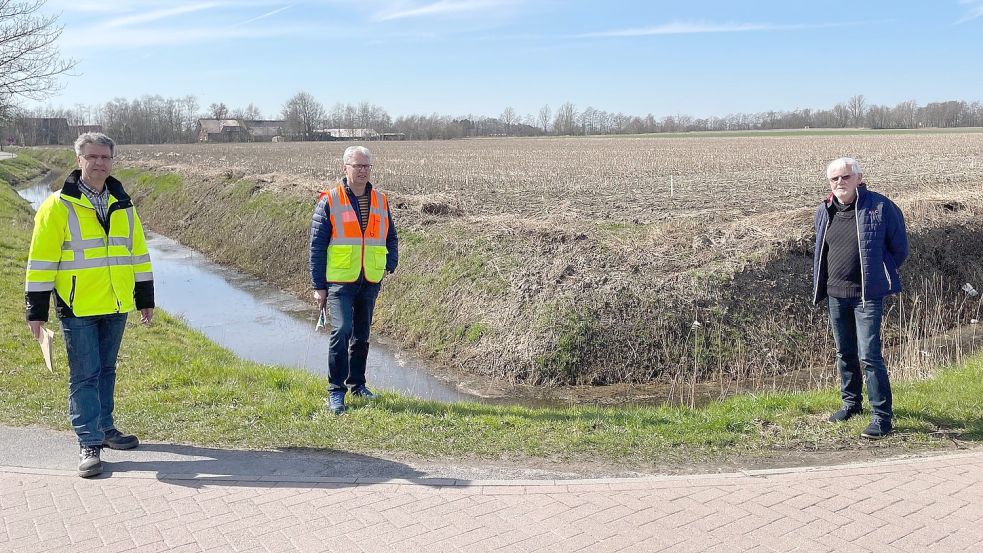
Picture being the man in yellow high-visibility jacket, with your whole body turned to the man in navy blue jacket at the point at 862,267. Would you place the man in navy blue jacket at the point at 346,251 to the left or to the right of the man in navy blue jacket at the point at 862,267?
left

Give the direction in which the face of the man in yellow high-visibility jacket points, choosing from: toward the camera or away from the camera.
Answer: toward the camera

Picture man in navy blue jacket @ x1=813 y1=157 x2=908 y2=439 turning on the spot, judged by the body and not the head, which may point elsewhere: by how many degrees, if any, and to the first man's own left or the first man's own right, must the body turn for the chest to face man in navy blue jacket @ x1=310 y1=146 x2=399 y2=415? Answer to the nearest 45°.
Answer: approximately 45° to the first man's own right

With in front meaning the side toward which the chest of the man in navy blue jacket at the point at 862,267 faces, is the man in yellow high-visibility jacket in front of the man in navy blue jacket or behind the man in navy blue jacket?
in front
